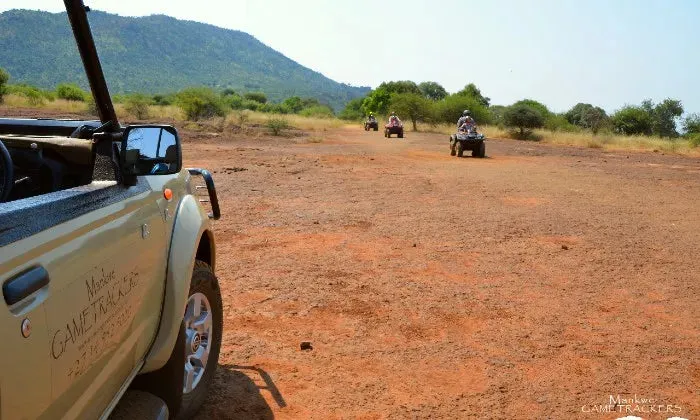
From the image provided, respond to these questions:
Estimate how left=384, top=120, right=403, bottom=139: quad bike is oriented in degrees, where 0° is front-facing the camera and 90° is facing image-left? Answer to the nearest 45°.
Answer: approximately 0°

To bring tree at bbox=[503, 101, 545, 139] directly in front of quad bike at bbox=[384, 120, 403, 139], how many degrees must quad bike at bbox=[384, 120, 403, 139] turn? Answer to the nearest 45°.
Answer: approximately 135° to its left

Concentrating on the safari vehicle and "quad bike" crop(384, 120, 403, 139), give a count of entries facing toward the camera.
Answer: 1

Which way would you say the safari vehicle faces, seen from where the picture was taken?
facing away from the viewer and to the right of the viewer

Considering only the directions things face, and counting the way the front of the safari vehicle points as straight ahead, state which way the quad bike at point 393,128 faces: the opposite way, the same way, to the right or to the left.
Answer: the opposite way

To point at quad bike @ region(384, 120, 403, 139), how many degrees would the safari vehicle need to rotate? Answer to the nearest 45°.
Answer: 0° — it already faces it

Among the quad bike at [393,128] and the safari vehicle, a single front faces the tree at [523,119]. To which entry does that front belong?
the safari vehicle
